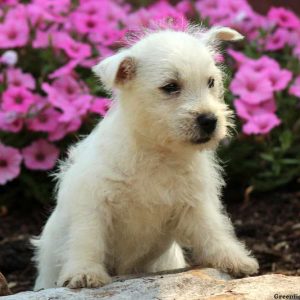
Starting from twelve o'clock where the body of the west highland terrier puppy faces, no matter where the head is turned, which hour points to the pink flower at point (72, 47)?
The pink flower is roughly at 7 o'clock from the west highland terrier puppy.

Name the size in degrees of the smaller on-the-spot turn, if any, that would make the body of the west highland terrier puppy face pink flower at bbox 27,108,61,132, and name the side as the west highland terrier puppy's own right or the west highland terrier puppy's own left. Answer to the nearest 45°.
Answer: approximately 180°

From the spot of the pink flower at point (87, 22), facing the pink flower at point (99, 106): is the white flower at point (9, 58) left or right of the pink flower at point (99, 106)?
right

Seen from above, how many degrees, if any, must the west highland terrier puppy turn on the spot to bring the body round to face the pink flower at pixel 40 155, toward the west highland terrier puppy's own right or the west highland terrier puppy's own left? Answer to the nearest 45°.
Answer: approximately 180°

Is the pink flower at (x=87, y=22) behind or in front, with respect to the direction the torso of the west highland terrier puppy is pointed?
behind

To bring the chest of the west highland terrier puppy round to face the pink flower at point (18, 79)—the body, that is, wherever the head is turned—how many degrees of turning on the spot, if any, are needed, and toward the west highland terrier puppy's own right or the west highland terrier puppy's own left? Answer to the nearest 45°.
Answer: approximately 180°

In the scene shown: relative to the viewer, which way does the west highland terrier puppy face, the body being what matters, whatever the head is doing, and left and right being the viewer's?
facing the viewer and to the right of the viewer

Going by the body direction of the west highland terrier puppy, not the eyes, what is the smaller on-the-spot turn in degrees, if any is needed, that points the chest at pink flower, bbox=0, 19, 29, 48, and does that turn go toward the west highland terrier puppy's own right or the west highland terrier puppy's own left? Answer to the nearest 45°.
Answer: approximately 180°
